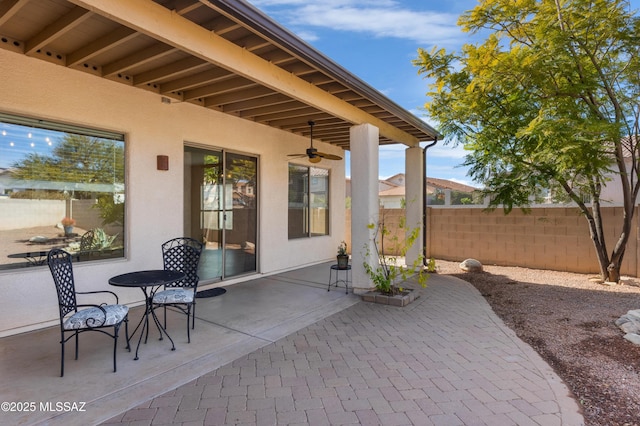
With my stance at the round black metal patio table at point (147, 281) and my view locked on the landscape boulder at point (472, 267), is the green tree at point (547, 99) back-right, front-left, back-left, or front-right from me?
front-right

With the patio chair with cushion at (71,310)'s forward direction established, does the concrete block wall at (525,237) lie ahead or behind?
ahead

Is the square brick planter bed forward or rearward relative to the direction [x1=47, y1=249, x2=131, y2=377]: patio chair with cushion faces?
forward

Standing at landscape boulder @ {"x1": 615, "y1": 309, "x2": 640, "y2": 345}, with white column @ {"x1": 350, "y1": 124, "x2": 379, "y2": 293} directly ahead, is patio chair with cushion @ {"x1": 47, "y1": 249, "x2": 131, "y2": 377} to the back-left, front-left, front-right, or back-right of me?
front-left

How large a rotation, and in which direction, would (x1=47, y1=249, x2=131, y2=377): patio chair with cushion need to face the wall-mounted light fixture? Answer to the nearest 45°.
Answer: approximately 45° to its left

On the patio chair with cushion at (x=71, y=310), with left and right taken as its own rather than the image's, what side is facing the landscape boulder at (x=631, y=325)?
front

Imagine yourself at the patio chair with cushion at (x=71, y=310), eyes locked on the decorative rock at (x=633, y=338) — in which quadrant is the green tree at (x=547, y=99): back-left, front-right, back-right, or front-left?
front-left

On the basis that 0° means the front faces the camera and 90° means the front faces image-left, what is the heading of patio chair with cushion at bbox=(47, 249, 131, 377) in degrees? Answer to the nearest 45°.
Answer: approximately 270°

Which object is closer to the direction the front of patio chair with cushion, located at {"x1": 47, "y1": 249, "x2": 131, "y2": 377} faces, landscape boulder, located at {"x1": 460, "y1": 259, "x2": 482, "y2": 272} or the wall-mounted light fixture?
the landscape boulder

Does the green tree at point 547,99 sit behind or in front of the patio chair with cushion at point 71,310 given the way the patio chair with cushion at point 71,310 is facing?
in front
